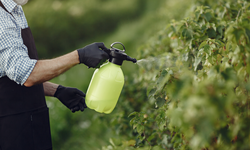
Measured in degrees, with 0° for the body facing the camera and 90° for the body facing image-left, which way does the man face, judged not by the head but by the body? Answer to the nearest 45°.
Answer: approximately 270°
